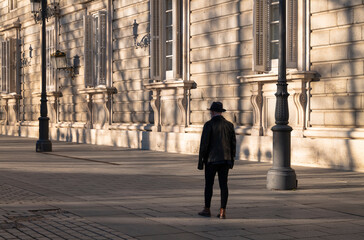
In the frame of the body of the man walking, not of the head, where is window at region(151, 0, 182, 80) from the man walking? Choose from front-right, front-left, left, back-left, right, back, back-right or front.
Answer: front-right

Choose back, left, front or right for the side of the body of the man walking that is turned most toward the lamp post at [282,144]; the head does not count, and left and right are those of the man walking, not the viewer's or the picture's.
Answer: right

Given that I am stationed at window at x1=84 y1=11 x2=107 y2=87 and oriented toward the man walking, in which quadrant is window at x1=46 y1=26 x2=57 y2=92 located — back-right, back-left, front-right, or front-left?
back-right

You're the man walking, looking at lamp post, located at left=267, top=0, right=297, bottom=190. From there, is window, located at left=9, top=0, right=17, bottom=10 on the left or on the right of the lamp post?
left

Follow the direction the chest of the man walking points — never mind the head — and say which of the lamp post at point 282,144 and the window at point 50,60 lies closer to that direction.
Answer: the window

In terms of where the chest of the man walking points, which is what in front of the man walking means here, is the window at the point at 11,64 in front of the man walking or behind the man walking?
in front

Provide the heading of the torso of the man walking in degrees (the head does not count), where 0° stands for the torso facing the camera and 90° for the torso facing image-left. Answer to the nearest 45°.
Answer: approximately 135°

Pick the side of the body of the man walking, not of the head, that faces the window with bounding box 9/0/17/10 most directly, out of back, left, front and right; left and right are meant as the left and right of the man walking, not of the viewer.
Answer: front

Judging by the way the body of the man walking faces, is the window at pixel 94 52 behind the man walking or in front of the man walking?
in front
